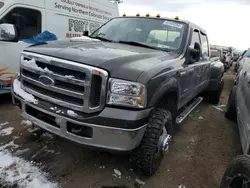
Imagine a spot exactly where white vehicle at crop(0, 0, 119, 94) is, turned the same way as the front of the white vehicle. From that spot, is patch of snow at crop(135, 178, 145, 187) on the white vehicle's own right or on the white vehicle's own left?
on the white vehicle's own left

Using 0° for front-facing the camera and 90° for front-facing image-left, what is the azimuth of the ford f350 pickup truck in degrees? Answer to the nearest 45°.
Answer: approximately 45°

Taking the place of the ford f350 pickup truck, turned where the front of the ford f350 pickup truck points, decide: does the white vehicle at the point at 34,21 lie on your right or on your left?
on your right
